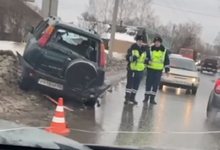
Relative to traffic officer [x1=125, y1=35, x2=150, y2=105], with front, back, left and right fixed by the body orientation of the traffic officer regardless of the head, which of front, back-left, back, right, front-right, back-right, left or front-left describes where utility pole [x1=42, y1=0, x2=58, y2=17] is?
back-right

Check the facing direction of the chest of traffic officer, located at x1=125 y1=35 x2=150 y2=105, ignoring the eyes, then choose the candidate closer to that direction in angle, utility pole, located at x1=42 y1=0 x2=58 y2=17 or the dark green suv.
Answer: the dark green suv

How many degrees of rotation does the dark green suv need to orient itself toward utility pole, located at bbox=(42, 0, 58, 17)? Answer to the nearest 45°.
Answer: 0° — it already faces it

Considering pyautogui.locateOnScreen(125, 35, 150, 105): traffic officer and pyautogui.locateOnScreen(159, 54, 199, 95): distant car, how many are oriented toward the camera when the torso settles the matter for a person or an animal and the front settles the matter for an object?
2

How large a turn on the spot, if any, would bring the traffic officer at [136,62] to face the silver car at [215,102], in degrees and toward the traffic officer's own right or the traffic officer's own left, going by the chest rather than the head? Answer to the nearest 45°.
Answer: approximately 45° to the traffic officer's own left

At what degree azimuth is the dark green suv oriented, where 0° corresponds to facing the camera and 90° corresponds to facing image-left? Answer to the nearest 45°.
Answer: approximately 180°

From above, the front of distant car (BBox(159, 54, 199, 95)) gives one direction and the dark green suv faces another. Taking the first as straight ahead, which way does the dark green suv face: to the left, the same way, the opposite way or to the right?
the opposite way

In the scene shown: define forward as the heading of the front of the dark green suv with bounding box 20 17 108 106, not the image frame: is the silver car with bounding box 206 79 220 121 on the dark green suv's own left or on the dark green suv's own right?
on the dark green suv's own right
